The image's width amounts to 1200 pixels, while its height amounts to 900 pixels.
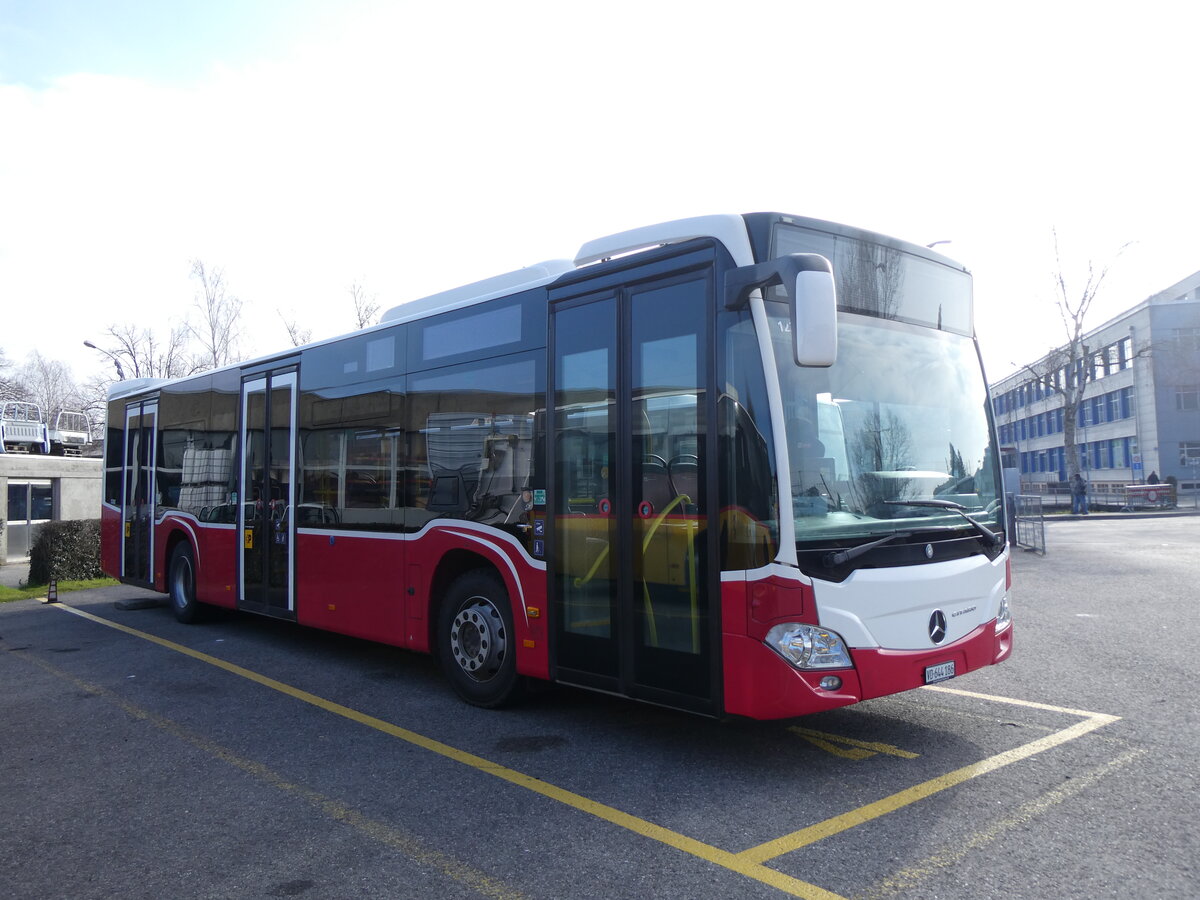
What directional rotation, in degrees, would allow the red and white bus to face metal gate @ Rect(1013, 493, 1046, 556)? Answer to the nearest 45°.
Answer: approximately 90° to its left

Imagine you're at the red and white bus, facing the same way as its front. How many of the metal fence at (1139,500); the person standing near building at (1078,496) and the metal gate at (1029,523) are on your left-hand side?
3

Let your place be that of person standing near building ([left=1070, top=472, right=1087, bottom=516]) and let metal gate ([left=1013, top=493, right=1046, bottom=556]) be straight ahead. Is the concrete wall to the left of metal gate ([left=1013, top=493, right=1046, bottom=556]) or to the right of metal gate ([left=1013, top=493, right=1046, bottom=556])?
right

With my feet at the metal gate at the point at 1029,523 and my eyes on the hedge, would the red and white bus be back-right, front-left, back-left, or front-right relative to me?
front-left

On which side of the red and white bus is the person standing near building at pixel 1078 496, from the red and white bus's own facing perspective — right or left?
on its left

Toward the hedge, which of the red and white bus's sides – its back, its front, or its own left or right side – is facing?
back

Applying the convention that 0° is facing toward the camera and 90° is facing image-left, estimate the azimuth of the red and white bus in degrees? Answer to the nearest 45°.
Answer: approximately 315°

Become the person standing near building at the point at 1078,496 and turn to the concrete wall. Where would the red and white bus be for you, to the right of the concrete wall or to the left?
left

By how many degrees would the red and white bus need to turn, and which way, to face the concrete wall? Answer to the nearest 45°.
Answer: approximately 180°

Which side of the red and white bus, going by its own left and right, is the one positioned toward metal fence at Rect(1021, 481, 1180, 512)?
left
